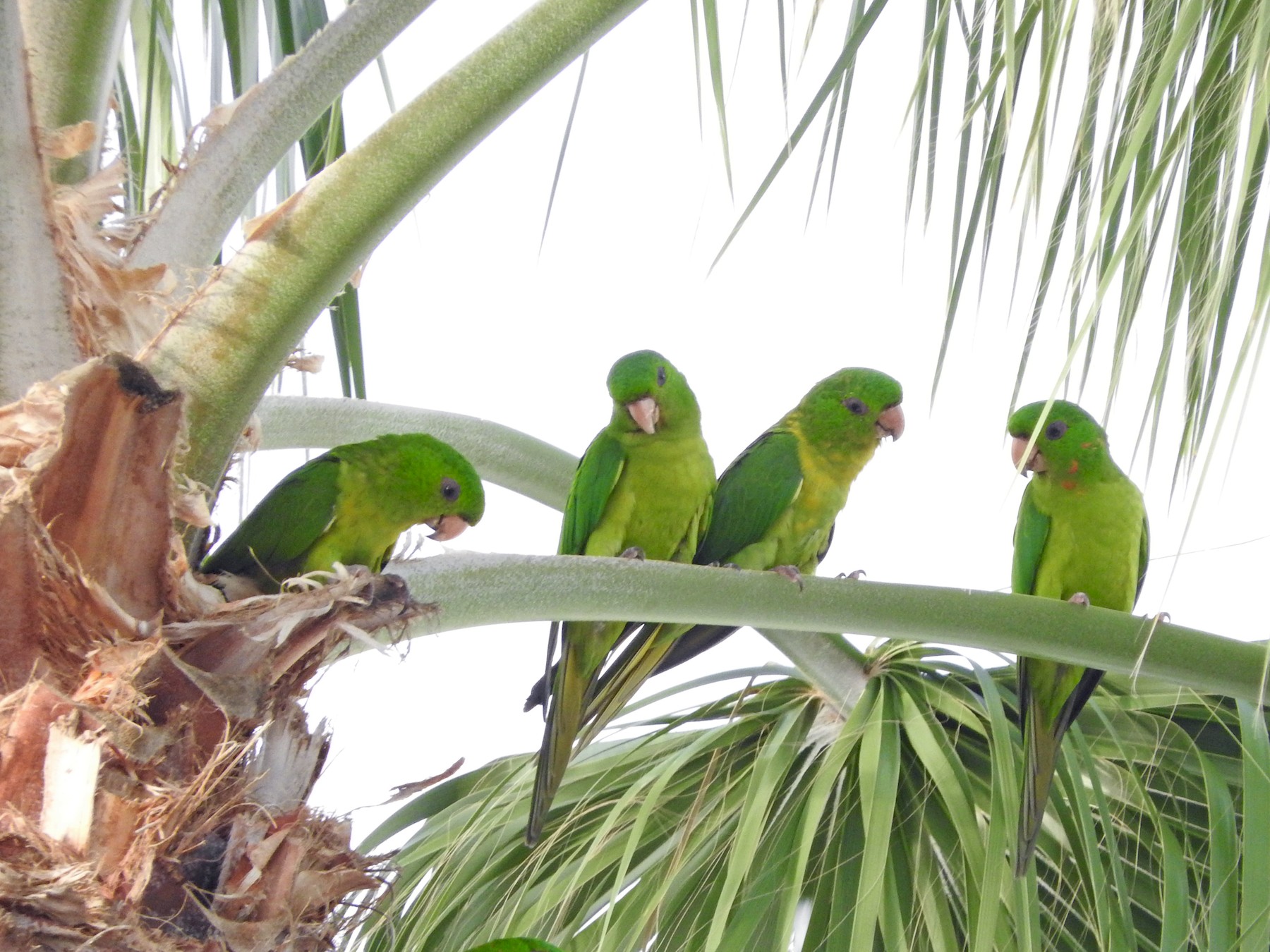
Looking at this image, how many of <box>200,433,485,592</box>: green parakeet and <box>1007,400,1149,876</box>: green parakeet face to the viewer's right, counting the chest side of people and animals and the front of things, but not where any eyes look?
1

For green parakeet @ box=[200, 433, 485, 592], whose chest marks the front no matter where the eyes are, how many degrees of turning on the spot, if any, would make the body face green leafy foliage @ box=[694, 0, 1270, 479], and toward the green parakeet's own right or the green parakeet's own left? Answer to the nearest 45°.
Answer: approximately 45° to the green parakeet's own right

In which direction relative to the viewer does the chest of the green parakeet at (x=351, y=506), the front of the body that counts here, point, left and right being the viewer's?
facing to the right of the viewer

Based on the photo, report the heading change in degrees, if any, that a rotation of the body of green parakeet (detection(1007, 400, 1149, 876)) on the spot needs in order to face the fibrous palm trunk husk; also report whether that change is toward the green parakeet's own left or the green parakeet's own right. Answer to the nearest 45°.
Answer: approximately 45° to the green parakeet's own right

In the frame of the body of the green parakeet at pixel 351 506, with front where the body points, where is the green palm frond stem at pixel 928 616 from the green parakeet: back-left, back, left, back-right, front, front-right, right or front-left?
front-right

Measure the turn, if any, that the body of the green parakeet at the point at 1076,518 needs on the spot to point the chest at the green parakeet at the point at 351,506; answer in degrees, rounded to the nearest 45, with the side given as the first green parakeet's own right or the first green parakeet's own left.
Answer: approximately 45° to the first green parakeet's own right

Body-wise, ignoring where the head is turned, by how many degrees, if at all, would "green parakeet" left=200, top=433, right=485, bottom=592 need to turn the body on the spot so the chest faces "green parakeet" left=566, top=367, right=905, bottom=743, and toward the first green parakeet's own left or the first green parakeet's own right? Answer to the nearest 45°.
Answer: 0° — it already faces it

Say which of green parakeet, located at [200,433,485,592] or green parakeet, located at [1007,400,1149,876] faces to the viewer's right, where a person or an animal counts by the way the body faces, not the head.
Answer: green parakeet, located at [200,433,485,592]
